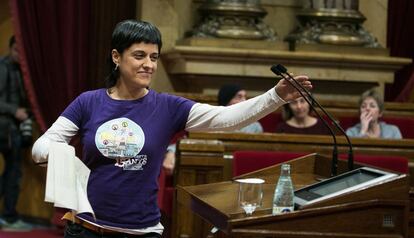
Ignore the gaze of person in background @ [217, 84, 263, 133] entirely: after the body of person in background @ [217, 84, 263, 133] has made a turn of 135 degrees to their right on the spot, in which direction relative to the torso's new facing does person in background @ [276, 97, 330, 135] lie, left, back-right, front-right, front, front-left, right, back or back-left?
back

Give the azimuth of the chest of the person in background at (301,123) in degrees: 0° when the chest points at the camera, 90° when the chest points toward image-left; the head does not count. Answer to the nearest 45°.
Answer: approximately 0°

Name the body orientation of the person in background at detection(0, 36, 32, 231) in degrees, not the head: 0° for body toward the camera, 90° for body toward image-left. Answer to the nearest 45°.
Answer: approximately 270°

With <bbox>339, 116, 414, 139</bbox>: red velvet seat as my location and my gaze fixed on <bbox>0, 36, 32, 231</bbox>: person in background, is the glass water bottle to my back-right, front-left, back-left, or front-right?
front-left

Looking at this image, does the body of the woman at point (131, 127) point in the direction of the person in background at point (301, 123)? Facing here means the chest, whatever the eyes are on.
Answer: no

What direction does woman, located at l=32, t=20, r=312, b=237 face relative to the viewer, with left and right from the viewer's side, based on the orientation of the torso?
facing the viewer

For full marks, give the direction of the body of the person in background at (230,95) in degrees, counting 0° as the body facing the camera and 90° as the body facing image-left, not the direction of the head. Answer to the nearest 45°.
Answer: approximately 315°

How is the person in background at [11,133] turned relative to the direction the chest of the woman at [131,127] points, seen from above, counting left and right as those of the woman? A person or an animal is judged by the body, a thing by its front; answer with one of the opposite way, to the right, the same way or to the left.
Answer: to the left

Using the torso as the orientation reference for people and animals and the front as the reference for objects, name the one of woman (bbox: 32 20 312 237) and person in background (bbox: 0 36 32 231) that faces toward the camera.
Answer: the woman

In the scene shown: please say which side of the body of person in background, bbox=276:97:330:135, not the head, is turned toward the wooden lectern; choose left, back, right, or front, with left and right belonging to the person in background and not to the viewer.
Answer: front

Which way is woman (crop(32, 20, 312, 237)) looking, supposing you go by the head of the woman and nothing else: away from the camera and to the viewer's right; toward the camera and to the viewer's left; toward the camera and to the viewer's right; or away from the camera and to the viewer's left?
toward the camera and to the viewer's right

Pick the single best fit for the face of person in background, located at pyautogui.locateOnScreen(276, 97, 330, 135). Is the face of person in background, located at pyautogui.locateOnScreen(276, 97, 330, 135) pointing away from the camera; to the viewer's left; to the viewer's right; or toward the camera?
toward the camera
